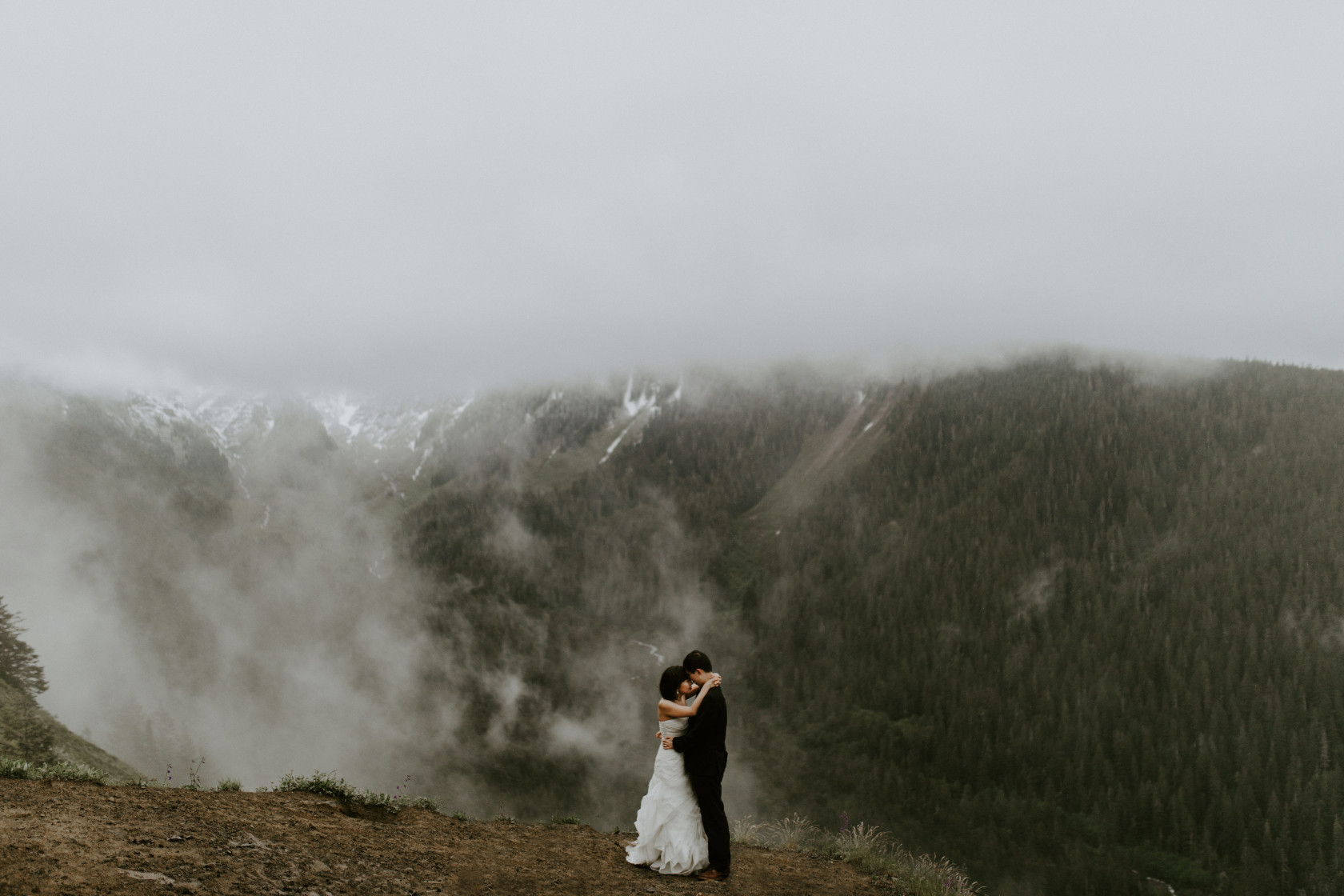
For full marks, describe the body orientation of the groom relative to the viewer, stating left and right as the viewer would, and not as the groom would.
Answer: facing to the left of the viewer

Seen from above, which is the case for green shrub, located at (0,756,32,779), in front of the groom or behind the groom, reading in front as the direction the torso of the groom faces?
in front

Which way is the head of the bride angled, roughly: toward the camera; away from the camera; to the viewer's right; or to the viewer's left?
to the viewer's right

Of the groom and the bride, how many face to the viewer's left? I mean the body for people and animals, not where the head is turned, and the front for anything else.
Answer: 1

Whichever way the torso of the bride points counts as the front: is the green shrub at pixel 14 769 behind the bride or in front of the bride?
behind

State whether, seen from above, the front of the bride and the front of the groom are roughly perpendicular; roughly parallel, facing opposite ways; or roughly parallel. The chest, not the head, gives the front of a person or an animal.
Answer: roughly parallel, facing opposite ways

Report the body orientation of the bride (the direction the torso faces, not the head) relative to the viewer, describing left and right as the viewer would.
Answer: facing to the right of the viewer
